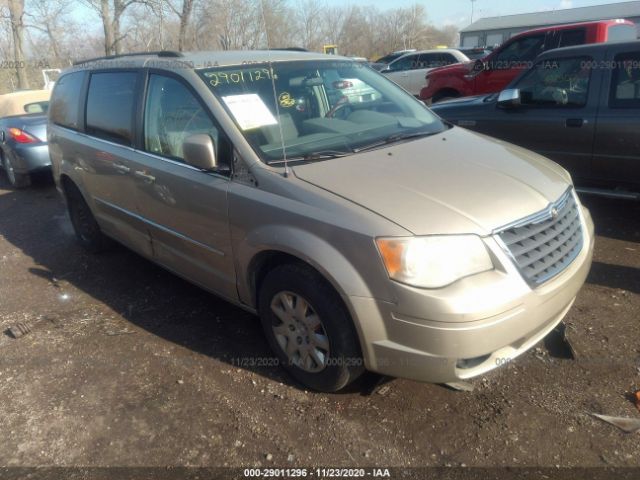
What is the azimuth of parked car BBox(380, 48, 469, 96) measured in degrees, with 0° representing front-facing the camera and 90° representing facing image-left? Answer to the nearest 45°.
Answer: approximately 90°

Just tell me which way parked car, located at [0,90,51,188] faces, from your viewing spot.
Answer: facing away from the viewer and to the left of the viewer

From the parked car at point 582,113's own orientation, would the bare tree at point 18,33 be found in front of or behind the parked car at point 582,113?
in front

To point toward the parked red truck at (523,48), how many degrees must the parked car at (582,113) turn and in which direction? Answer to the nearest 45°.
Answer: approximately 90° to its right

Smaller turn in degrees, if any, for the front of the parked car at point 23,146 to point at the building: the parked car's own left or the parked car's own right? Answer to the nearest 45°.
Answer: approximately 90° to the parked car's own right

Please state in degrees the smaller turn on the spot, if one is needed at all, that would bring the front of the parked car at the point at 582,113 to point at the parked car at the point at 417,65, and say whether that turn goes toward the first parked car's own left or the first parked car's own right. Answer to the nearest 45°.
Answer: approximately 90° to the first parked car's own right

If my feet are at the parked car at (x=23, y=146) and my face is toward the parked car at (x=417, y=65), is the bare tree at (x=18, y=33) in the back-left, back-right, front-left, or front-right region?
front-left

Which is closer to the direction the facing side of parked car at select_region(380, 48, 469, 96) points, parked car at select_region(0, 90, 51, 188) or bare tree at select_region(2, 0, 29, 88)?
the bare tree

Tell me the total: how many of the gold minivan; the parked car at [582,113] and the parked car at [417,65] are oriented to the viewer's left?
2

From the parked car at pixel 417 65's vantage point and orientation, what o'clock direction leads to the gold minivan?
The gold minivan is roughly at 9 o'clock from the parked car.

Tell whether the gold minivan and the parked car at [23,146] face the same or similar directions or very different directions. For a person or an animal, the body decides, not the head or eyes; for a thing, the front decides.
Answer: very different directions

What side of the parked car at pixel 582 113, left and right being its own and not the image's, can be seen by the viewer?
left

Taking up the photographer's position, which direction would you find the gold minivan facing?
facing the viewer and to the right of the viewer

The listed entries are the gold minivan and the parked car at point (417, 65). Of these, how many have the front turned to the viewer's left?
1

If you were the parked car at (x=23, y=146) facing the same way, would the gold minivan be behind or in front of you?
behind
